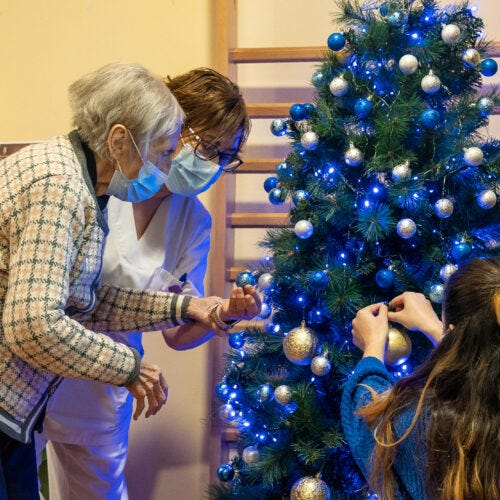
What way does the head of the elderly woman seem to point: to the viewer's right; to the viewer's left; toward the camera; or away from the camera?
to the viewer's right

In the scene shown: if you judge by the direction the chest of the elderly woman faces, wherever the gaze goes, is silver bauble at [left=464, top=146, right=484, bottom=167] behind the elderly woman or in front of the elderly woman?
in front

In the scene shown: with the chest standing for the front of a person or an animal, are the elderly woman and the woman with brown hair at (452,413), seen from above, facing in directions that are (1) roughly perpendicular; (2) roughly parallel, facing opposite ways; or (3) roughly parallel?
roughly perpendicular

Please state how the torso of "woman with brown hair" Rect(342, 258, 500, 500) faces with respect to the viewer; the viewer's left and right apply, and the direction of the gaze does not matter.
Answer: facing away from the viewer and to the left of the viewer

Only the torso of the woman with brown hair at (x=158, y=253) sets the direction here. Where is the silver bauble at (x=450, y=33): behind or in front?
in front

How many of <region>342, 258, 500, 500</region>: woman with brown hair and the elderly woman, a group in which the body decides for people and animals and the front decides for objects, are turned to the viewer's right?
1

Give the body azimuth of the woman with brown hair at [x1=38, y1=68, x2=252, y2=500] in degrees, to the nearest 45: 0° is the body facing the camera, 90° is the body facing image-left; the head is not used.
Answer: approximately 315°

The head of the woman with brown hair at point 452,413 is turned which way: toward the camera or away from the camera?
away from the camera

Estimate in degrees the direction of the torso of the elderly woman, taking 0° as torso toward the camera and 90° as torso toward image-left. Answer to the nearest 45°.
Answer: approximately 270°

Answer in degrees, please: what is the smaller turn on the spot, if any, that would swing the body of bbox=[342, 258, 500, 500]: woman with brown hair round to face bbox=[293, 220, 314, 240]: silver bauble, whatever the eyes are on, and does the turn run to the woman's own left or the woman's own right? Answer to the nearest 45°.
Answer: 0° — they already face it
